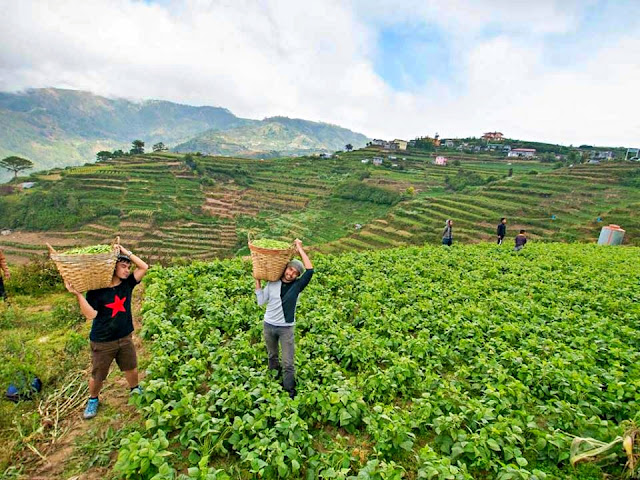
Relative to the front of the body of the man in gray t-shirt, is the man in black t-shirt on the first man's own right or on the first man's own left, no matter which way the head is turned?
on the first man's own right

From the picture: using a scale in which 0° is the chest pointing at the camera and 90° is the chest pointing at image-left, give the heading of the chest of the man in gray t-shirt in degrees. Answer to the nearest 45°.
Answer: approximately 0°
